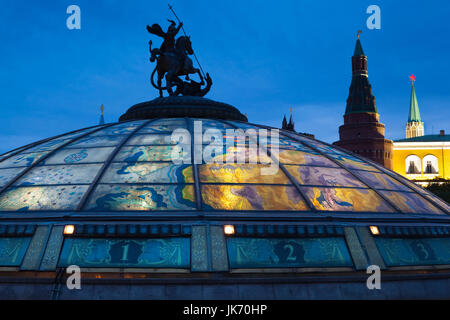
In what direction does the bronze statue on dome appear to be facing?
to the viewer's right
